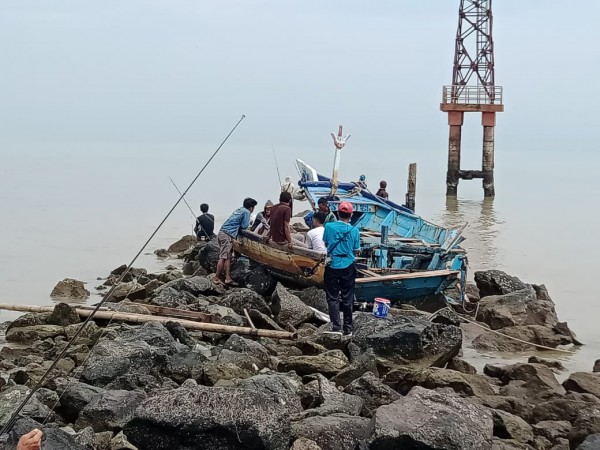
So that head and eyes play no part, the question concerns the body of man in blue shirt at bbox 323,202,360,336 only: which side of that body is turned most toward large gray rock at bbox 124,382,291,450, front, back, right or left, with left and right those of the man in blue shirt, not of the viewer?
back

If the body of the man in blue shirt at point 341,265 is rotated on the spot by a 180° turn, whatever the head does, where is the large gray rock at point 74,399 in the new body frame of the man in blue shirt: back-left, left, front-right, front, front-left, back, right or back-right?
front-right

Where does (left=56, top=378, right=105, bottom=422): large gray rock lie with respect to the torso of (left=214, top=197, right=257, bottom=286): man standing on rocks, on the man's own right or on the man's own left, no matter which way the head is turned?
on the man's own right

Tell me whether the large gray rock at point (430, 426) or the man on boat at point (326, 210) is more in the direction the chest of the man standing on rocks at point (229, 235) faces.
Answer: the man on boat

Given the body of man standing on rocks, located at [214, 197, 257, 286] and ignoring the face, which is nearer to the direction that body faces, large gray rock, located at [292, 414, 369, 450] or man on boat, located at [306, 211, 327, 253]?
the man on boat

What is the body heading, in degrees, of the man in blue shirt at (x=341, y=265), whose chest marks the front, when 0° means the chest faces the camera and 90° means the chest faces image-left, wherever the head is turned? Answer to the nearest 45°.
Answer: approximately 180°

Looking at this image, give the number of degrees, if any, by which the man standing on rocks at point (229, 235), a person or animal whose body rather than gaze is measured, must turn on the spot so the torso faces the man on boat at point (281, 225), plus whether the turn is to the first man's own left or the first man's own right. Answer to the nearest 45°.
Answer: approximately 45° to the first man's own right

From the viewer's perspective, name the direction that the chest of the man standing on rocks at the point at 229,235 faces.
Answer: to the viewer's right

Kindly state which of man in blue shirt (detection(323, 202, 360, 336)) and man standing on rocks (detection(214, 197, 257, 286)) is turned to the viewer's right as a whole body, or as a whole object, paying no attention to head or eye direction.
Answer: the man standing on rocks

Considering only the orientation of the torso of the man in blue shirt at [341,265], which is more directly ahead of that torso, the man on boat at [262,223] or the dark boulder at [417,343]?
the man on boat

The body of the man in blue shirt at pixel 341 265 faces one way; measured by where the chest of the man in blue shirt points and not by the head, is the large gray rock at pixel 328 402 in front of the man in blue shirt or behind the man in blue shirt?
behind

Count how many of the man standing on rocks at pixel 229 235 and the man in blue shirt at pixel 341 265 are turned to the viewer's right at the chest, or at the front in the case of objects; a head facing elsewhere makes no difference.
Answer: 1
